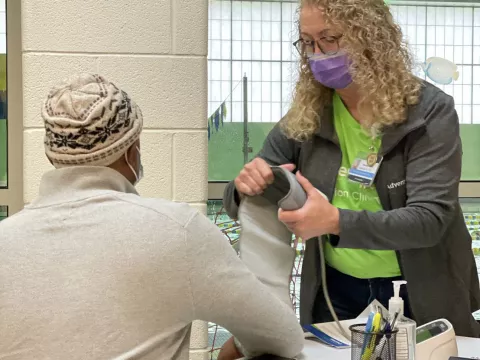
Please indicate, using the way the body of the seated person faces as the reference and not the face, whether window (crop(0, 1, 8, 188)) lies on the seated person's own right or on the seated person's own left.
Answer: on the seated person's own left

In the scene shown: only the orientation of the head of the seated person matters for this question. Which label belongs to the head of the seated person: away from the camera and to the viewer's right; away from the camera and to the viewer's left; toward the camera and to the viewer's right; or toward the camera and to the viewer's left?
away from the camera and to the viewer's right

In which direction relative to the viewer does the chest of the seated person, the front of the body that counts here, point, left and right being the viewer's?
facing away from the viewer and to the right of the viewer

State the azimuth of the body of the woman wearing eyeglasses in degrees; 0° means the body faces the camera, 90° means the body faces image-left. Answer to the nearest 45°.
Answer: approximately 45°

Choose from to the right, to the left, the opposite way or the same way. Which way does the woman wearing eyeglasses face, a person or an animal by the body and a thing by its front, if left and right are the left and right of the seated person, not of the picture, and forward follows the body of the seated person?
the opposite way
